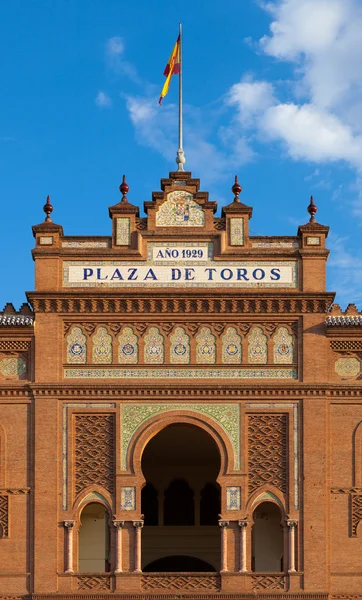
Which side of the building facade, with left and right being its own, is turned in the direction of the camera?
front
